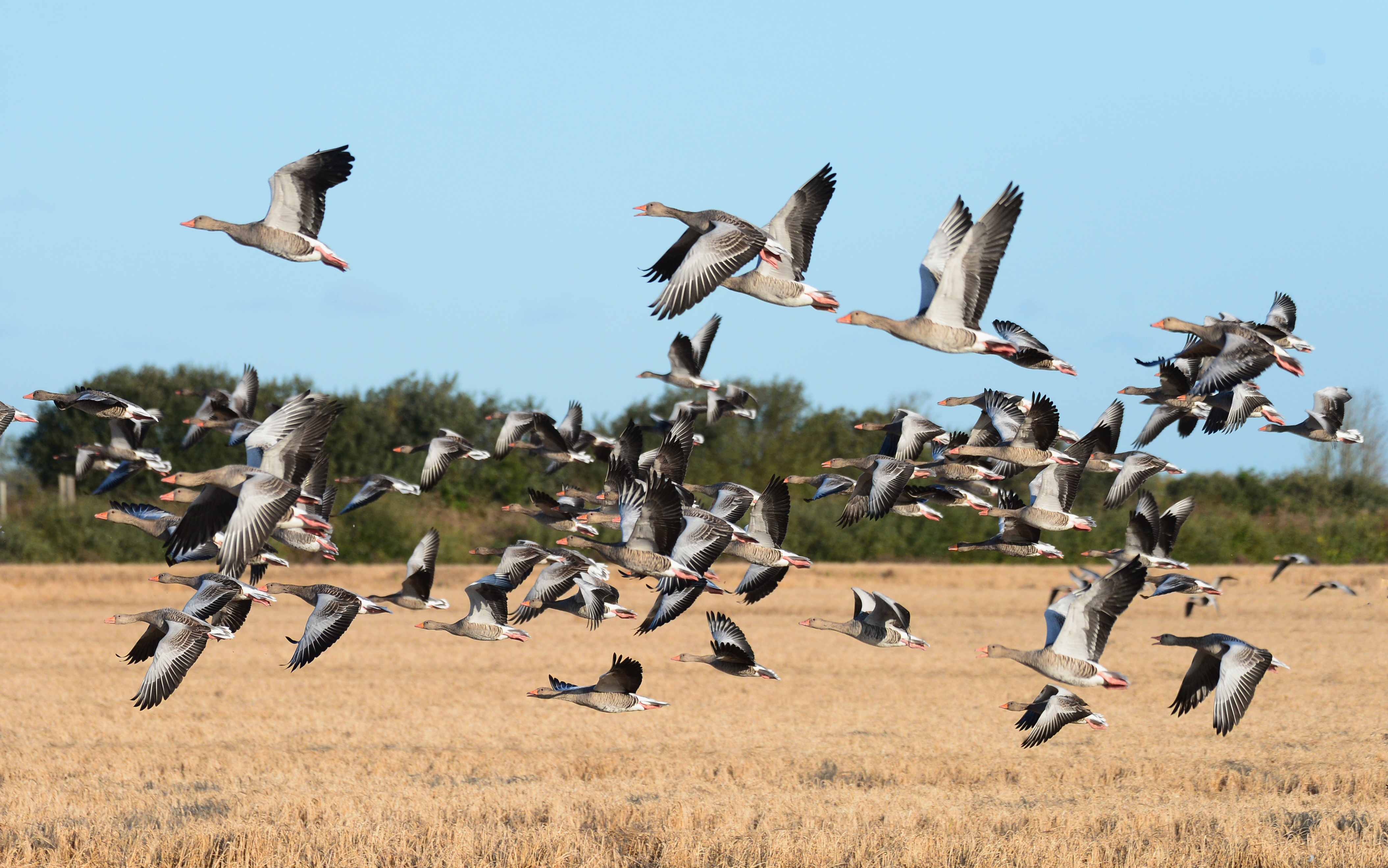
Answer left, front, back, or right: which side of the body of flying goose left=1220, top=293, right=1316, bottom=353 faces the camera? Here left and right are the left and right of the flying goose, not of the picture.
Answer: left

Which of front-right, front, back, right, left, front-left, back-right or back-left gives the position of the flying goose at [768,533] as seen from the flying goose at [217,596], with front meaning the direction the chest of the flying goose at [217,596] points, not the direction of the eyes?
back

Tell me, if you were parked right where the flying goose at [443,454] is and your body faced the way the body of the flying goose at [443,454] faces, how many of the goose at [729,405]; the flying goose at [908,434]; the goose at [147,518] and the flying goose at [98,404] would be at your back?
2

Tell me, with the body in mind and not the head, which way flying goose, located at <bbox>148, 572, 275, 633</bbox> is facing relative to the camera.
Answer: to the viewer's left

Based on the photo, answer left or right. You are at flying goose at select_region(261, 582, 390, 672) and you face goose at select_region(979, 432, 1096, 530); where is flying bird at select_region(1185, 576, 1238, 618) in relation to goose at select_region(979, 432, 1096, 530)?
left

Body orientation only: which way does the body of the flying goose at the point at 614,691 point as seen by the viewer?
to the viewer's left

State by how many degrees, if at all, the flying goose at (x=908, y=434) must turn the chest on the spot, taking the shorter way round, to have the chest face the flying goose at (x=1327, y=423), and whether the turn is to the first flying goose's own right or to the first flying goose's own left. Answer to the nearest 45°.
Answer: approximately 180°

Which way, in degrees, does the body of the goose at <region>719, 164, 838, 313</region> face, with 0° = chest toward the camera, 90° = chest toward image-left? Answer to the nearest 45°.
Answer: approximately 90°

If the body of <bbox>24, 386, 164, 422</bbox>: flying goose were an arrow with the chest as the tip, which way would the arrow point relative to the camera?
to the viewer's left

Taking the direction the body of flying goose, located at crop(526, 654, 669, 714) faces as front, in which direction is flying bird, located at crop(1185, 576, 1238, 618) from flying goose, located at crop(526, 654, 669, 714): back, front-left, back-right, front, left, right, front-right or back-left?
back-right

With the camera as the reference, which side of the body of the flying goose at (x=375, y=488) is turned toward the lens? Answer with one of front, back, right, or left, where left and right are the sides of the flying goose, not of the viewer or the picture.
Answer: left

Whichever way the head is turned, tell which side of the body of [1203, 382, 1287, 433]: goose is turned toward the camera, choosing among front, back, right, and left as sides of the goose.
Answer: left

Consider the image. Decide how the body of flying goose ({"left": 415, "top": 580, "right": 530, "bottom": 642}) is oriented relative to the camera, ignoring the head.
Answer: to the viewer's left
